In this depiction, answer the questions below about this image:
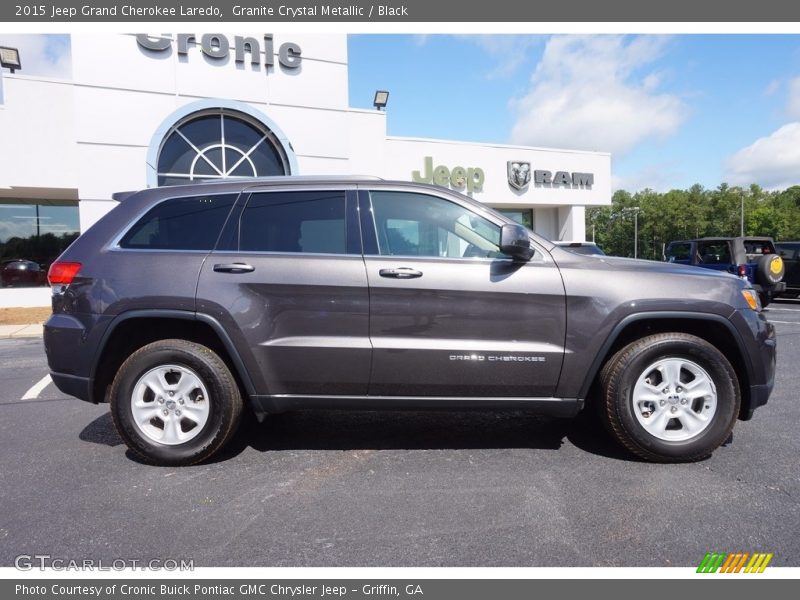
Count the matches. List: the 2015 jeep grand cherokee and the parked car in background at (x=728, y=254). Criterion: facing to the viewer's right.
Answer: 1

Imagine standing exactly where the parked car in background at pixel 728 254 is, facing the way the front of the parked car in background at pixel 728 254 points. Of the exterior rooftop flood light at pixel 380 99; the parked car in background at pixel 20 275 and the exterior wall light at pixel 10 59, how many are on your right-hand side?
0

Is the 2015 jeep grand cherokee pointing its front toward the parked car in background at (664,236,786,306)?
no

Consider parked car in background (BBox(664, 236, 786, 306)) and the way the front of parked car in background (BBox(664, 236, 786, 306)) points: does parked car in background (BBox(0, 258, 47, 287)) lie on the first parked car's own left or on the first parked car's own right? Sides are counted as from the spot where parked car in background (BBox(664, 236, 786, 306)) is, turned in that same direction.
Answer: on the first parked car's own left

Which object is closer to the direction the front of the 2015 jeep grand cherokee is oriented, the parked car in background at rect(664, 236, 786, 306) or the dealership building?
the parked car in background

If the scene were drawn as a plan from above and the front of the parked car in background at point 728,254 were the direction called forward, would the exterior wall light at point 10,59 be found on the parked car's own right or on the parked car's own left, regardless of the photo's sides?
on the parked car's own left

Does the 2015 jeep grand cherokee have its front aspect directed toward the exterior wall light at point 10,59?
no

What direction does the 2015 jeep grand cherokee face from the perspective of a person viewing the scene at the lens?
facing to the right of the viewer

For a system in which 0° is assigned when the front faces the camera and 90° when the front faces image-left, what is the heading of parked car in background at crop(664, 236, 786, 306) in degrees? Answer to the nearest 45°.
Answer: approximately 135°

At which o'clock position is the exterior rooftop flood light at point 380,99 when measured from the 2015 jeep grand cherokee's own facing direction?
The exterior rooftop flood light is roughly at 9 o'clock from the 2015 jeep grand cherokee.

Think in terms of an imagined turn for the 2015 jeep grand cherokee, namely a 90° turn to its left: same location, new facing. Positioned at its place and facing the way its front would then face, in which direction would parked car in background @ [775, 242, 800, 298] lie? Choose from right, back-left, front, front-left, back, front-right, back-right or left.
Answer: front-right
